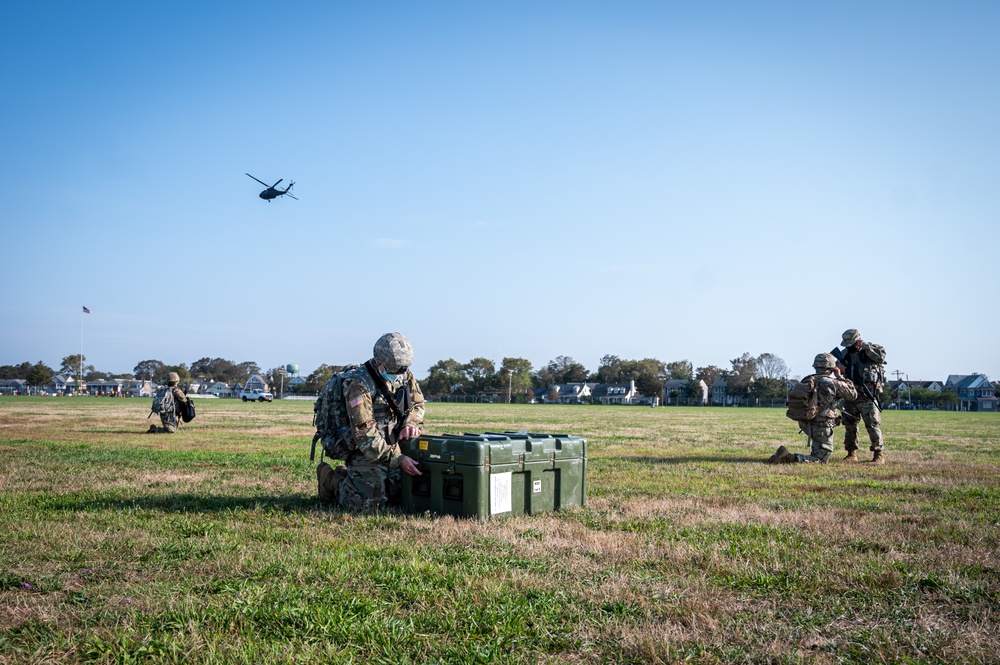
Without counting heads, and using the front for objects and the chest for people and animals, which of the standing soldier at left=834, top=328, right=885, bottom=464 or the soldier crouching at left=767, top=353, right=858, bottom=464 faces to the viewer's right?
the soldier crouching

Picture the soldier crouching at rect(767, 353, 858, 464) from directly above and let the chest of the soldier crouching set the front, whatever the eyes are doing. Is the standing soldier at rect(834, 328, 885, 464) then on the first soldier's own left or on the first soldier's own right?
on the first soldier's own right

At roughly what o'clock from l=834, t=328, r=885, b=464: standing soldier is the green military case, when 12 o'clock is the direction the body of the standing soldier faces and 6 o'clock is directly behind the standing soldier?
The green military case is roughly at 11 o'clock from the standing soldier.

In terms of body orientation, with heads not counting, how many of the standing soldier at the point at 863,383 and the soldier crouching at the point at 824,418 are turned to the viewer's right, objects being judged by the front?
1

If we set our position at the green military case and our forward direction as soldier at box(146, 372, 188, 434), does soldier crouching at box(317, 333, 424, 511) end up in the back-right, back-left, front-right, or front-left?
front-left

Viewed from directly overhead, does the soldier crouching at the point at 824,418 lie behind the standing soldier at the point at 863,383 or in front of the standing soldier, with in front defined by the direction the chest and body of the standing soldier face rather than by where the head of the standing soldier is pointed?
in front

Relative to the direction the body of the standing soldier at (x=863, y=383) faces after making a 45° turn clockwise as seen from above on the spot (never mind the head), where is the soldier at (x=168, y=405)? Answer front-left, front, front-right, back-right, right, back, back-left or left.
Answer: front

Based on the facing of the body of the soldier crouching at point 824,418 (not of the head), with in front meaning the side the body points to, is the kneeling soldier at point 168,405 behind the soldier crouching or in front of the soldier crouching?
behind

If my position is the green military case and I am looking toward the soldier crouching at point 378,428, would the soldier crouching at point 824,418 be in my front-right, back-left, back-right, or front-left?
back-right

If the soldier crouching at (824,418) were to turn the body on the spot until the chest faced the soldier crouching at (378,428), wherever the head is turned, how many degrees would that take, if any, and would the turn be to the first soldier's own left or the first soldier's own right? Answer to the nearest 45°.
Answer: approximately 135° to the first soldier's own right

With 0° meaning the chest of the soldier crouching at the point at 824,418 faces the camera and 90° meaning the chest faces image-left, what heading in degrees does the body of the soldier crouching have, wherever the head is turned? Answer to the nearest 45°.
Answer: approximately 270°

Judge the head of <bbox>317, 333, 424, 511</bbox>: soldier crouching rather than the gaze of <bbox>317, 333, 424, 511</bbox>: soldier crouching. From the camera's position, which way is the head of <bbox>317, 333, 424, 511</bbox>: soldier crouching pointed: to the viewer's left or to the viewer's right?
to the viewer's right

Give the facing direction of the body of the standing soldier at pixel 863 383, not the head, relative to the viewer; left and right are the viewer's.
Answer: facing the viewer and to the left of the viewer

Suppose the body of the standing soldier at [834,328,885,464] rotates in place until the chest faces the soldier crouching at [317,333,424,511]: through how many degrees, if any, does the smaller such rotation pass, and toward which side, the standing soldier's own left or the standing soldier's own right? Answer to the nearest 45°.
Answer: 0° — they already face them

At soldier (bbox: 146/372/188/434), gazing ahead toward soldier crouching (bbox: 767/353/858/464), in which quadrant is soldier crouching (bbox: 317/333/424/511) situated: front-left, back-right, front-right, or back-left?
front-right
